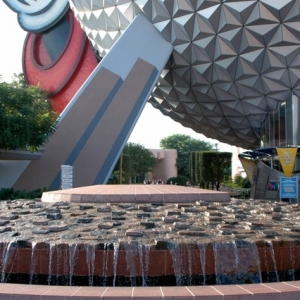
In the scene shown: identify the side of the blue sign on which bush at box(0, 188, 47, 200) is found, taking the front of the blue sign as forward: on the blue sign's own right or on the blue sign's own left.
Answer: on the blue sign's own right

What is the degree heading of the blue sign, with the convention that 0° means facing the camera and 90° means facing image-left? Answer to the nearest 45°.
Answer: approximately 0°

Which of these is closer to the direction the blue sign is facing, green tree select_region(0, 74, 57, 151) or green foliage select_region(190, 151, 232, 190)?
the green tree
